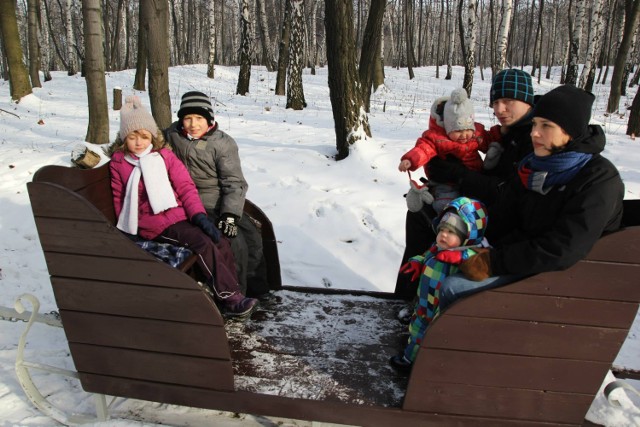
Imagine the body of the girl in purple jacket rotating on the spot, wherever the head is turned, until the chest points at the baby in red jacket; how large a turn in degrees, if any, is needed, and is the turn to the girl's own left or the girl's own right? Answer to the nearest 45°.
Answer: approximately 45° to the girl's own left

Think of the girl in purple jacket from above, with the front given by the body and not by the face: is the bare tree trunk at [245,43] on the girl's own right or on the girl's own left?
on the girl's own left

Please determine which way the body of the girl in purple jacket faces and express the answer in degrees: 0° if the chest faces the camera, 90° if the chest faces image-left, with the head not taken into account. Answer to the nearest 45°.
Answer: approximately 315°

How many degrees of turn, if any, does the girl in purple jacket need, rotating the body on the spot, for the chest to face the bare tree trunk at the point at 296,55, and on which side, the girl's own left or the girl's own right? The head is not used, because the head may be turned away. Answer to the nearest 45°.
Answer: approximately 135° to the girl's own left

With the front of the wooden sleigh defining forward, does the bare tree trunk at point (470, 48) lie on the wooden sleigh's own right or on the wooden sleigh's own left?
on the wooden sleigh's own right

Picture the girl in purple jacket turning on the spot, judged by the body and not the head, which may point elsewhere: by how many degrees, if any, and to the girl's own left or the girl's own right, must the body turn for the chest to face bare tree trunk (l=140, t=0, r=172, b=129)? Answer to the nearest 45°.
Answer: approximately 135° to the girl's own left

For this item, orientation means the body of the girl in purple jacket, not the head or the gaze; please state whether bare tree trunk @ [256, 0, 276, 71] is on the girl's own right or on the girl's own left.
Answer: on the girl's own left

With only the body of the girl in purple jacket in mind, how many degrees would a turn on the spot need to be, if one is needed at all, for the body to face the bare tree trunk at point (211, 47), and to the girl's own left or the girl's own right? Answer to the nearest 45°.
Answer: approximately 135° to the girl's own left

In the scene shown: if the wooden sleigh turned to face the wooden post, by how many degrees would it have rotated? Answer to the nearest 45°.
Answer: approximately 45° to its right

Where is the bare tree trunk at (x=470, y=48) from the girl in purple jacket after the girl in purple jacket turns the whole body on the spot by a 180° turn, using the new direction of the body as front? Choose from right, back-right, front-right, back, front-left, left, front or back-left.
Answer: right

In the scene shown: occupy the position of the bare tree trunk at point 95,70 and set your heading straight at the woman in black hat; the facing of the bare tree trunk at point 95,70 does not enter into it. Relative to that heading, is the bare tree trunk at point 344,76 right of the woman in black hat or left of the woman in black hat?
left

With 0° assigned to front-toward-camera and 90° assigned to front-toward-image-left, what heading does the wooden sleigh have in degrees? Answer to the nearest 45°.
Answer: approximately 90°

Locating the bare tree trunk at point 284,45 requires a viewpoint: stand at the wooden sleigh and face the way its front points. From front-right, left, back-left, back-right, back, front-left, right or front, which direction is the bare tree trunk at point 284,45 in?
right
